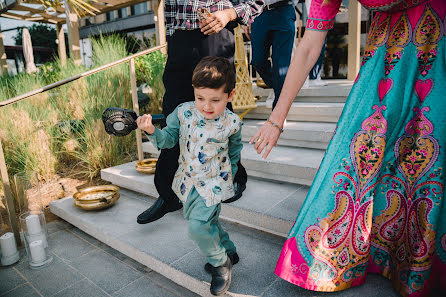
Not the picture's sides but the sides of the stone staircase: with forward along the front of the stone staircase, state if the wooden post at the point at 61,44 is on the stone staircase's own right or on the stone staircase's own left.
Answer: on the stone staircase's own right

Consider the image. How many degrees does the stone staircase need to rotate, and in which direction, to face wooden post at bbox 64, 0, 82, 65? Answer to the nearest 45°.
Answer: approximately 90° to its right

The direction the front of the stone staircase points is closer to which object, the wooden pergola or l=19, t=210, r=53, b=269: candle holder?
the candle holder

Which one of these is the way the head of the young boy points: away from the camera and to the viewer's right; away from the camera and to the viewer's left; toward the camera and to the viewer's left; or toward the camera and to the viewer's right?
toward the camera and to the viewer's left

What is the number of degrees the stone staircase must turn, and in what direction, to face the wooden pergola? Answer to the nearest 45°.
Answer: approximately 90° to its right

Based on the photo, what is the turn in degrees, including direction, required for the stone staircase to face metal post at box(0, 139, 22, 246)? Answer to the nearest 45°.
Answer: approximately 45° to its right

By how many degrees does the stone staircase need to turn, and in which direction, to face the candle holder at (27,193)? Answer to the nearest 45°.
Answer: approximately 45° to its right

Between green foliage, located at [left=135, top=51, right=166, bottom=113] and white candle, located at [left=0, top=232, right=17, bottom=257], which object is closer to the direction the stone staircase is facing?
the white candle

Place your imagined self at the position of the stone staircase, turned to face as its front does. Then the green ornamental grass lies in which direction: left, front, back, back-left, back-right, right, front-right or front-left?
right

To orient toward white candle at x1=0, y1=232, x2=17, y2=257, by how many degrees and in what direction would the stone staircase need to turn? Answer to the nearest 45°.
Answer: approximately 45° to its right

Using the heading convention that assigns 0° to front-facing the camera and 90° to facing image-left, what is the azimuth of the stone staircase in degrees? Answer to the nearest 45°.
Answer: approximately 45°
